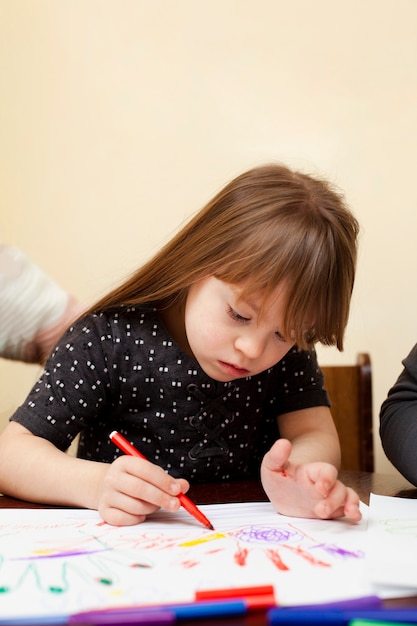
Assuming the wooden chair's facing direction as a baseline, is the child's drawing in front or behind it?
in front

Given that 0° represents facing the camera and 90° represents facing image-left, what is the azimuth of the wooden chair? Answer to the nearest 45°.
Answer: approximately 0°

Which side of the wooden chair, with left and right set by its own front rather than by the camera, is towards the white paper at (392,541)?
front

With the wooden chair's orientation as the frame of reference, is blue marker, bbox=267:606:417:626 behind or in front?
in front
